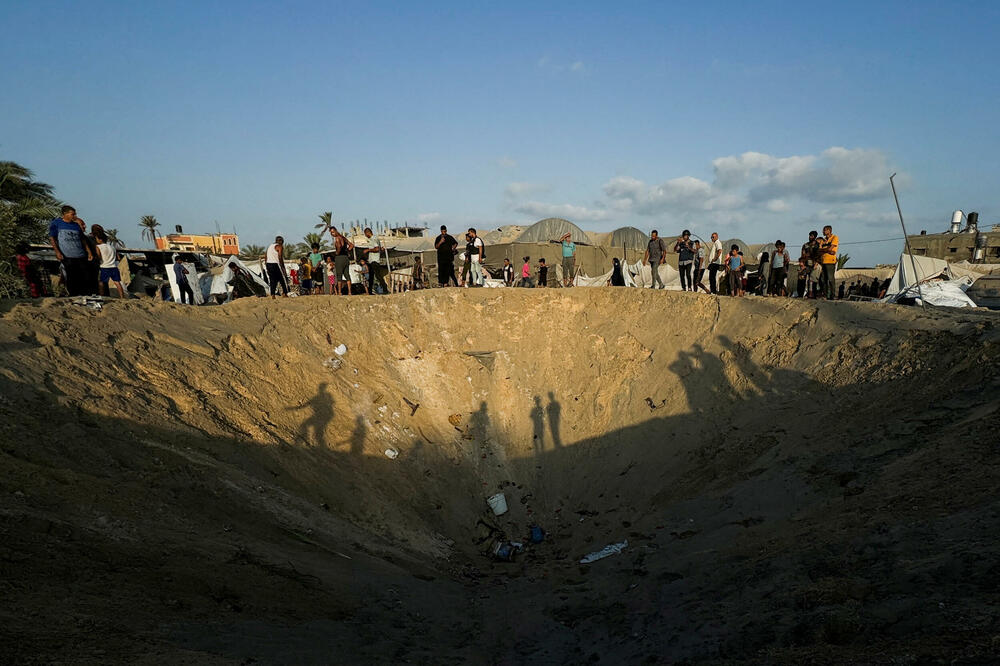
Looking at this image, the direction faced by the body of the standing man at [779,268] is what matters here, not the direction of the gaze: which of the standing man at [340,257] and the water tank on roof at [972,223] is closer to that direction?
the standing man

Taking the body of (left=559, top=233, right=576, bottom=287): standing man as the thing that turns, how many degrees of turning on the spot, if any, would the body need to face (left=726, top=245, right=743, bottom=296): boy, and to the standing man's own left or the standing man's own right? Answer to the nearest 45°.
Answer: approximately 45° to the standing man's own left

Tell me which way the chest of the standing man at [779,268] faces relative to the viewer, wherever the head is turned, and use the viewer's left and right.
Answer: facing the viewer

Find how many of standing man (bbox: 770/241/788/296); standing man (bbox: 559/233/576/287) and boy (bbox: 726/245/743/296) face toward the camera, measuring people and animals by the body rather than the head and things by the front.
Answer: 3

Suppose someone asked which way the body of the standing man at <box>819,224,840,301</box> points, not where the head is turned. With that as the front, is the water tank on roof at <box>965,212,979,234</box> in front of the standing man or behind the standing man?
behind

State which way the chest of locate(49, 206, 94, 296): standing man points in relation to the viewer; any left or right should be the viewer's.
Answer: facing the viewer and to the right of the viewer

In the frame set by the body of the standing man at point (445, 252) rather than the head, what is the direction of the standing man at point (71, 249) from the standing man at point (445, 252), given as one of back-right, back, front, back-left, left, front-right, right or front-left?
front-right

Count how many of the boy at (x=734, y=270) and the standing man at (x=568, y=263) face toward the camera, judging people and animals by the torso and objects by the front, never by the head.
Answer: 2

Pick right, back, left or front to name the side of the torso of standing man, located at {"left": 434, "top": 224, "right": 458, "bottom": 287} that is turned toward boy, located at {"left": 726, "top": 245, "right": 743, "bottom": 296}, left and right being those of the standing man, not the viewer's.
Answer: left

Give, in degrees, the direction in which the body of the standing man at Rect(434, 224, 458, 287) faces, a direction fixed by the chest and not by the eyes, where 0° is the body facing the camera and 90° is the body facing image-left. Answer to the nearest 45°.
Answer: approximately 0°

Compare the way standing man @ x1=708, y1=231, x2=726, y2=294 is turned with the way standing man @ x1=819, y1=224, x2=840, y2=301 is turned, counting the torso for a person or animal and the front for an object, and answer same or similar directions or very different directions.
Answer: same or similar directions

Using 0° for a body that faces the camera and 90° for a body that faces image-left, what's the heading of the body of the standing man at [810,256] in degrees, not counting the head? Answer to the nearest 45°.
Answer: approximately 45°
